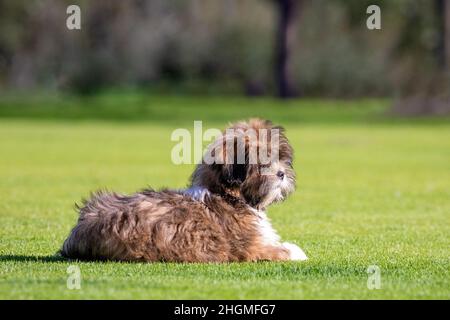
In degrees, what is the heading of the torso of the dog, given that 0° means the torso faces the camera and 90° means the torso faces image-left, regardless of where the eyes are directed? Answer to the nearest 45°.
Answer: approximately 270°
